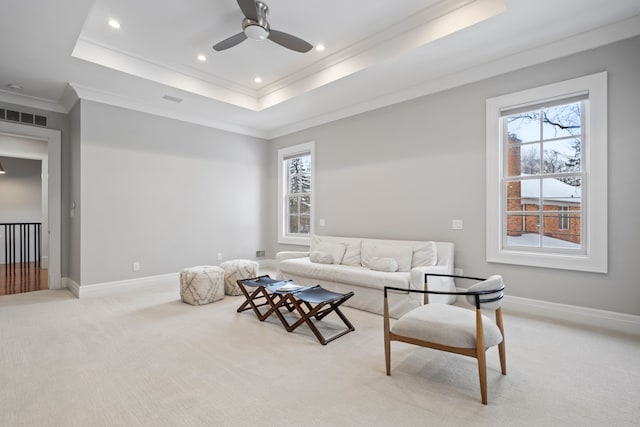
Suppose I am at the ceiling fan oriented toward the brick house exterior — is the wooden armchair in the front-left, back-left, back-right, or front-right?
front-right

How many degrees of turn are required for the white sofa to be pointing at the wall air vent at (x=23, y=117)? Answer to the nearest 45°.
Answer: approximately 45° to its right

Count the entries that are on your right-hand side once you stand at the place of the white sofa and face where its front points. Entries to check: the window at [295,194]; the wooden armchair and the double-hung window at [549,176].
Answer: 1

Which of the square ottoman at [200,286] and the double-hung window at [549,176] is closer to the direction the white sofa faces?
the square ottoman

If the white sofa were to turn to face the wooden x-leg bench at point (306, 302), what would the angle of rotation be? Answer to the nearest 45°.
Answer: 0° — it already faces it

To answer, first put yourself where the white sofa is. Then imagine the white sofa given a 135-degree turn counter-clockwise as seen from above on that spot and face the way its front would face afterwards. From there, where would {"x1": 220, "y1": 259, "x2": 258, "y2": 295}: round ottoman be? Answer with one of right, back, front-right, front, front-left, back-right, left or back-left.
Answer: back

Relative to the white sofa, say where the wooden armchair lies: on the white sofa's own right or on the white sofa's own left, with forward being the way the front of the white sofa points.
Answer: on the white sofa's own left

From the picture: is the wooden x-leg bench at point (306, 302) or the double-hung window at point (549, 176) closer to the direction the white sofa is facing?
the wooden x-leg bench

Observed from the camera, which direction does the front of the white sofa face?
facing the viewer and to the left of the viewer

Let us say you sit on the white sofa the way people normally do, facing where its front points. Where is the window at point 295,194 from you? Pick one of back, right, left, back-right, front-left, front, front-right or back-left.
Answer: right

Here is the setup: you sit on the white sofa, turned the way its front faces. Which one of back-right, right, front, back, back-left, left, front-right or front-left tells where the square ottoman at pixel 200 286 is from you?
front-right
